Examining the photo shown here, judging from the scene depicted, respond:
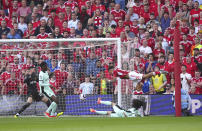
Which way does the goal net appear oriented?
toward the camera

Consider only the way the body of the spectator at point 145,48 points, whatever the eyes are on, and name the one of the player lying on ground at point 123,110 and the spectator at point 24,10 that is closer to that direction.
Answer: the player lying on ground

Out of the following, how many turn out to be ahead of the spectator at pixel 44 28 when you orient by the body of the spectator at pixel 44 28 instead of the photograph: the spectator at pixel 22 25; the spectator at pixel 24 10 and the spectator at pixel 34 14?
0

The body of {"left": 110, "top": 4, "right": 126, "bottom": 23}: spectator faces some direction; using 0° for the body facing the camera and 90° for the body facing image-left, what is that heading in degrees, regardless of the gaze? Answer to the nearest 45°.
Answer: approximately 0°

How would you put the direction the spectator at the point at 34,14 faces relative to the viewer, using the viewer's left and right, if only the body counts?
facing the viewer

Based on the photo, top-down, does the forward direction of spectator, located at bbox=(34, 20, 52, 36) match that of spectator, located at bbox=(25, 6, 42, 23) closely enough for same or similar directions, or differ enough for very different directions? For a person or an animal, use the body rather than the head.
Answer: same or similar directions

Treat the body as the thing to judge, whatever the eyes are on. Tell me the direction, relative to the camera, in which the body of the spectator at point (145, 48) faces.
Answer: toward the camera

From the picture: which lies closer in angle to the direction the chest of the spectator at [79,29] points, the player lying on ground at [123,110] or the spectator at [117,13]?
the player lying on ground

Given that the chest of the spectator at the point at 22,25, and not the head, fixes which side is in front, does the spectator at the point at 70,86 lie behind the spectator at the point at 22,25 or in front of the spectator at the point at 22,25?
in front
